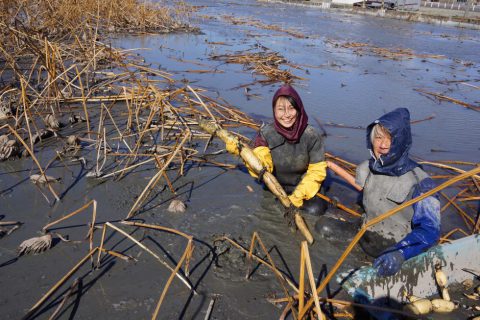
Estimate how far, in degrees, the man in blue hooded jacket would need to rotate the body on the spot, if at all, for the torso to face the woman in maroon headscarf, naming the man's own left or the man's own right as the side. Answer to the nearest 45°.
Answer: approximately 90° to the man's own right

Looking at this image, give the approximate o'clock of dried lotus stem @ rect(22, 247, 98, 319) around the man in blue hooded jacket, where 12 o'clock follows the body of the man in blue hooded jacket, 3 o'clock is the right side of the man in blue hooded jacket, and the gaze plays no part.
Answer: The dried lotus stem is roughly at 12 o'clock from the man in blue hooded jacket.

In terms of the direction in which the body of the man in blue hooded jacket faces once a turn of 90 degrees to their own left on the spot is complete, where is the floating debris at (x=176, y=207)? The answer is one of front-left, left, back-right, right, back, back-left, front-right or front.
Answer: back-right

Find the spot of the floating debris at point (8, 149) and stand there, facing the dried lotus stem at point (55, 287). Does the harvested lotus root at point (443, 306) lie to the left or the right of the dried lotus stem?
left

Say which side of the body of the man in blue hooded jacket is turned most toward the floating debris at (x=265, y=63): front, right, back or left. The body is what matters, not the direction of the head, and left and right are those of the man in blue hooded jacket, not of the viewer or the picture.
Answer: right

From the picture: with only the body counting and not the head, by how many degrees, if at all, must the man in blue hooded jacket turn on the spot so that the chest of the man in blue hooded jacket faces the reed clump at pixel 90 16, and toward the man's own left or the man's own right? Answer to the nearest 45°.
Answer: approximately 90° to the man's own right
